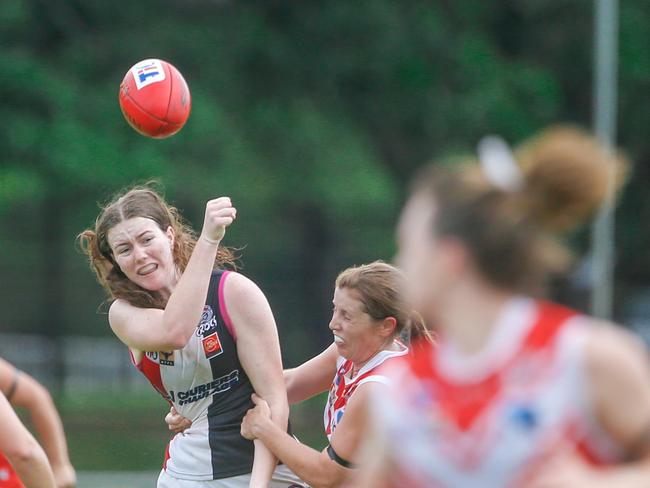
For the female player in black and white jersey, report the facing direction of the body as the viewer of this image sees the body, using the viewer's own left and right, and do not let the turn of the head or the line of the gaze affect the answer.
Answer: facing the viewer and to the left of the viewer

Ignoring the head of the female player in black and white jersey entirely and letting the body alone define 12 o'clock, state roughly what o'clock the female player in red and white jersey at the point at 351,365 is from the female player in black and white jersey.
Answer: The female player in red and white jersey is roughly at 8 o'clock from the female player in black and white jersey.

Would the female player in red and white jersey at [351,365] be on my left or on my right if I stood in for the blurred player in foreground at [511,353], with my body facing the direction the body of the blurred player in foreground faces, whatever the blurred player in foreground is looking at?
on my right

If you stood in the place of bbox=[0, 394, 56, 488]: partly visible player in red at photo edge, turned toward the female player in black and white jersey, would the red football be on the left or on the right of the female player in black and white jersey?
left

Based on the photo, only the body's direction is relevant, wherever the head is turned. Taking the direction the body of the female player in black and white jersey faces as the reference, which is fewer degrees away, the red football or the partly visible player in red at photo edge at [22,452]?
the partly visible player in red at photo edge

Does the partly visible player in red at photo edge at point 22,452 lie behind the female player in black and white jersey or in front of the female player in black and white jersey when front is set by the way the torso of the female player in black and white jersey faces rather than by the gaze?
in front

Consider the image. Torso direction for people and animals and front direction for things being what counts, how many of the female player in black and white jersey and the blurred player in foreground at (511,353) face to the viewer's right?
0
